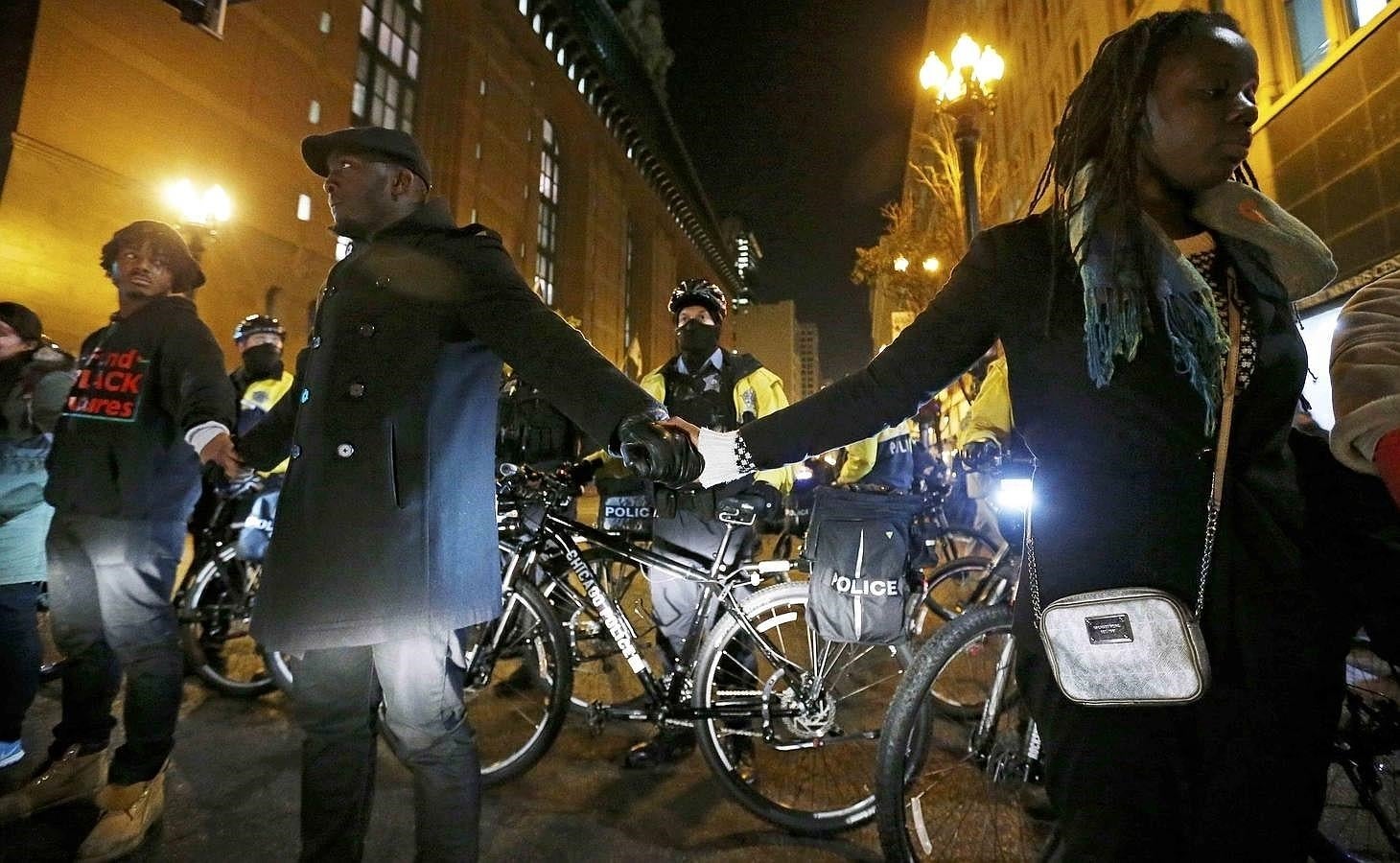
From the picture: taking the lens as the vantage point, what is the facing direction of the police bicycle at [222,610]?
facing the viewer and to the left of the viewer

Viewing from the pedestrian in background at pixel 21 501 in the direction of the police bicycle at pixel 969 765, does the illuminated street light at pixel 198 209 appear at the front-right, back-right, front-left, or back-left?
back-left

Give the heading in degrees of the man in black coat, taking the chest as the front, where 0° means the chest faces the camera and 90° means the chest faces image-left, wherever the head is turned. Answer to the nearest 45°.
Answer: approximately 45°

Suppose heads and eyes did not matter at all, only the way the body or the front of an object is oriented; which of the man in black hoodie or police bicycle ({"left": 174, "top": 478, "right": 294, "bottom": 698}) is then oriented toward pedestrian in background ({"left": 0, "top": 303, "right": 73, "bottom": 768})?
the police bicycle

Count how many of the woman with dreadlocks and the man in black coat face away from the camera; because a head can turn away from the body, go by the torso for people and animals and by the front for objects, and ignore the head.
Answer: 0

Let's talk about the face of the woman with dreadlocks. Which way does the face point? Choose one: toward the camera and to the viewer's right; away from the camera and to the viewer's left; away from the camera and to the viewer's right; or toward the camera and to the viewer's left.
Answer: toward the camera and to the viewer's right

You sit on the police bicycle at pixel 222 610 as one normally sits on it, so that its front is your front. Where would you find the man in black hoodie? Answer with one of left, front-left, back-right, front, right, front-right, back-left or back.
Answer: front-left

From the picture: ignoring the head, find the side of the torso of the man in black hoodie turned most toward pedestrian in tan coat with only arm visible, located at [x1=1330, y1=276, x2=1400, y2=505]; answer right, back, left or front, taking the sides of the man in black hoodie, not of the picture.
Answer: left

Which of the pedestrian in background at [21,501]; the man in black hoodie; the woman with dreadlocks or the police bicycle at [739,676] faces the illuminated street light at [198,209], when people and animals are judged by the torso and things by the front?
the police bicycle

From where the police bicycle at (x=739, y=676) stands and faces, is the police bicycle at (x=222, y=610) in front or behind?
in front

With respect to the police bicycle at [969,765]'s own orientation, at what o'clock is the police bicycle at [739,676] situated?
the police bicycle at [739,676] is roughly at 2 o'clock from the police bicycle at [969,765].

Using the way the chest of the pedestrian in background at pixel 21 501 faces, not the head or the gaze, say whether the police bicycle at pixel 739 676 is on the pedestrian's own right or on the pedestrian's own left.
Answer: on the pedestrian's own left

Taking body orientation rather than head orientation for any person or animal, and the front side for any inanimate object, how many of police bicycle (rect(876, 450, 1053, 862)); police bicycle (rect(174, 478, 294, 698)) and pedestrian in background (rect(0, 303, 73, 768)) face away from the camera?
0
